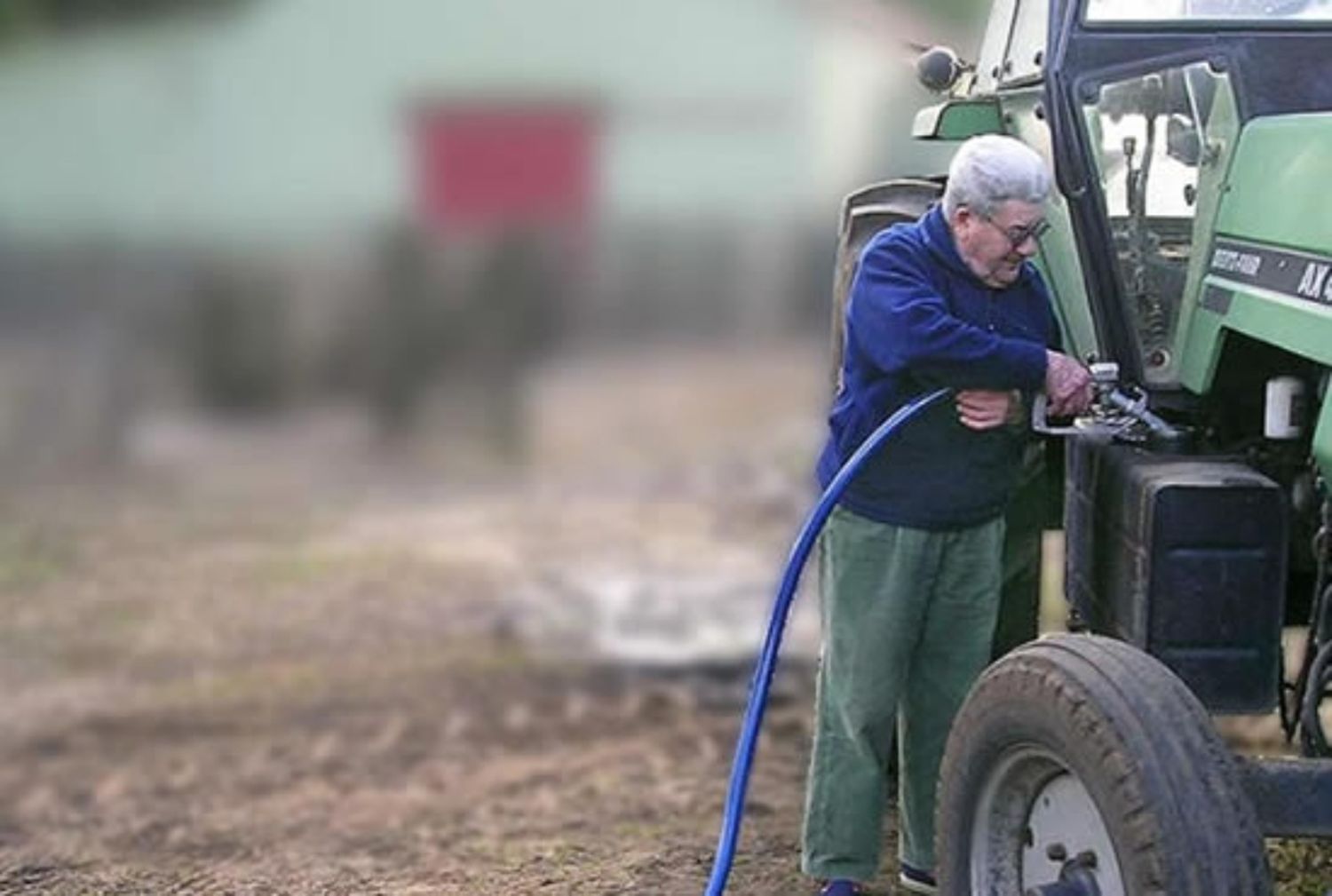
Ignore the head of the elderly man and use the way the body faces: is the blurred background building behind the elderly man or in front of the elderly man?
behind

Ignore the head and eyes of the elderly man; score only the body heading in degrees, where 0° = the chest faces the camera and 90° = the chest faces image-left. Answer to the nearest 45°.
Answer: approximately 315°

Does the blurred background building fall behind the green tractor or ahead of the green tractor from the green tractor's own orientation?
behind

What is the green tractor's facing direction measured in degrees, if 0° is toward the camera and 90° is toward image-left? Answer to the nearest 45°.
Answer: approximately 315°
